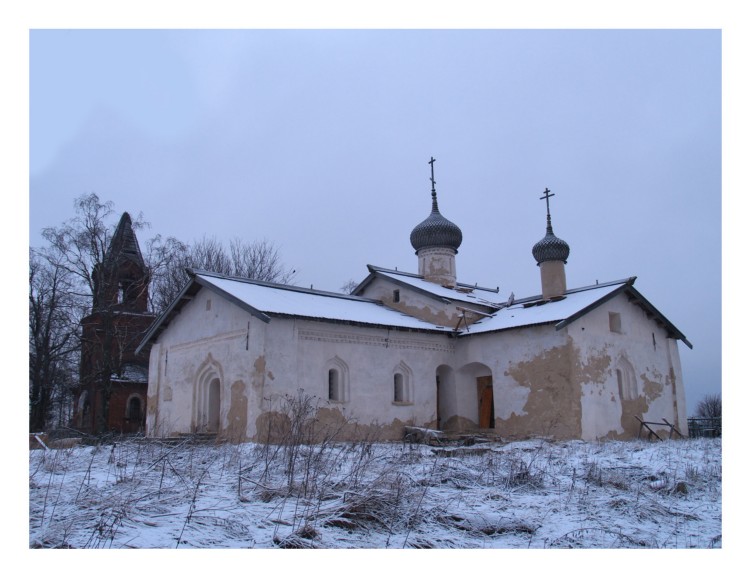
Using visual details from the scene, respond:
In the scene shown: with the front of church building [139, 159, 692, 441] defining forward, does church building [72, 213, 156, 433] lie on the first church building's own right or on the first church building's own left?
on the first church building's own right

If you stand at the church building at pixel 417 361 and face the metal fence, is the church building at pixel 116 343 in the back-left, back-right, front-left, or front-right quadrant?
back-left

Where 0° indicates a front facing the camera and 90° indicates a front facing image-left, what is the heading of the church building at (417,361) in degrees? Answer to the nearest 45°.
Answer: approximately 45°
